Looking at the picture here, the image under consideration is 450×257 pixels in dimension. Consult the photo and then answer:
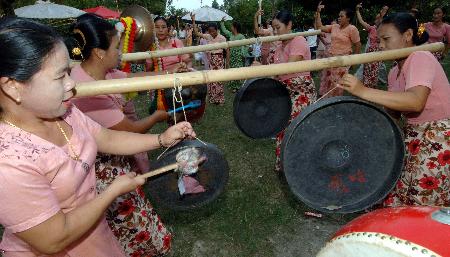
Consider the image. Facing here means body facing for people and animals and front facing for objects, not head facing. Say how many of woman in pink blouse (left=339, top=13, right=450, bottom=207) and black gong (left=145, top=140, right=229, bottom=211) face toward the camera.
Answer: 1

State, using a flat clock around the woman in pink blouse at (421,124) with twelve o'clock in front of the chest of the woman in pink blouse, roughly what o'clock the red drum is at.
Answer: The red drum is roughly at 9 o'clock from the woman in pink blouse.

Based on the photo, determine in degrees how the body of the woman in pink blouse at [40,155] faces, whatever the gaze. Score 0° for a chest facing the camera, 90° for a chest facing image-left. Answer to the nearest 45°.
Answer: approximately 315°

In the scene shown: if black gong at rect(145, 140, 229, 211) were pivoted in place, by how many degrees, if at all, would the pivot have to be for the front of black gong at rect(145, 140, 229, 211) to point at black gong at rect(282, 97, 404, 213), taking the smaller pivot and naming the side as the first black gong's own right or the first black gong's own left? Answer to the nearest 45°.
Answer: approximately 90° to the first black gong's own left

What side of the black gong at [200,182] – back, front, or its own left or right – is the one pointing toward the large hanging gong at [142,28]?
back

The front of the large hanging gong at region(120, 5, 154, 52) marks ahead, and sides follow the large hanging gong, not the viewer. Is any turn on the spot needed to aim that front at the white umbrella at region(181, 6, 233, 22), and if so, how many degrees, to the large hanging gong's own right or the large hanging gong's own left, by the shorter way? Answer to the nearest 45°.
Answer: approximately 135° to the large hanging gong's own left

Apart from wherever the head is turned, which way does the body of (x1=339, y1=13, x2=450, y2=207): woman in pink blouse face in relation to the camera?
to the viewer's left

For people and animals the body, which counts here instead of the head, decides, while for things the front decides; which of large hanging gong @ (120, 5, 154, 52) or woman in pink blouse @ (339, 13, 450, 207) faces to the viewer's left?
the woman in pink blouse

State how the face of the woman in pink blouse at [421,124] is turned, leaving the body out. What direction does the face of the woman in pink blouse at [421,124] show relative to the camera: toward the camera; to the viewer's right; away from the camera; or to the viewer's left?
to the viewer's left
